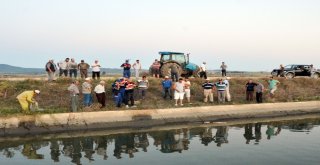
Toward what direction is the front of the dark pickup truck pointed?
to the viewer's left

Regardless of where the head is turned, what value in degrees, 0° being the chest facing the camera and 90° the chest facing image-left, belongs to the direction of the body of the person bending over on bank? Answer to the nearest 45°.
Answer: approximately 270°

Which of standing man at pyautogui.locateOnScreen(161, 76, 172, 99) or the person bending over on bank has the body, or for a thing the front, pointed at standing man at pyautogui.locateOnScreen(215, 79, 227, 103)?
the person bending over on bank

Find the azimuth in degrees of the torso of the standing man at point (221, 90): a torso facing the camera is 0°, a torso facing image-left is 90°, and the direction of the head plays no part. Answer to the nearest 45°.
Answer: approximately 0°
